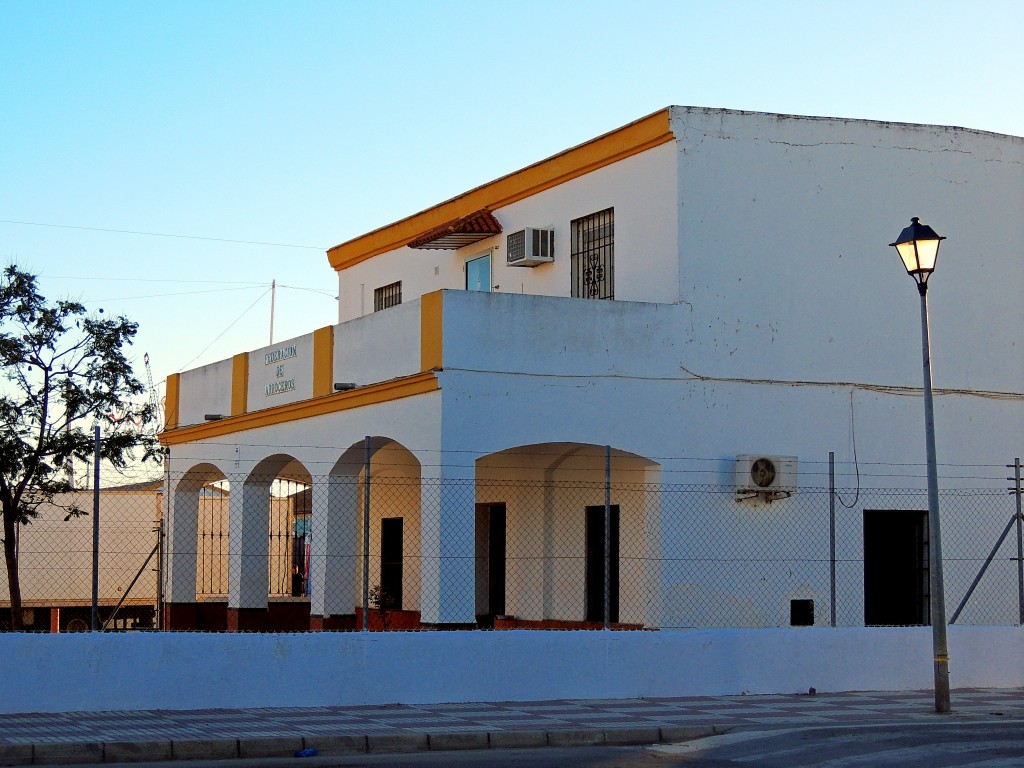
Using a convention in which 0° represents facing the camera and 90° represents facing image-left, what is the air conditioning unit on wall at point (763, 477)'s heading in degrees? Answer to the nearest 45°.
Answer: approximately 0°

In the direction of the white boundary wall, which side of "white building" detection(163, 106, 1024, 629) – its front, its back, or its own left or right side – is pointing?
front

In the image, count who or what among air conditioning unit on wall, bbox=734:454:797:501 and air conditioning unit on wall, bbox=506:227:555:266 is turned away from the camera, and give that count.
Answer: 0

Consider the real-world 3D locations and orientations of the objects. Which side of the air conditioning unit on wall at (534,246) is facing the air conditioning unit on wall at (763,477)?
left

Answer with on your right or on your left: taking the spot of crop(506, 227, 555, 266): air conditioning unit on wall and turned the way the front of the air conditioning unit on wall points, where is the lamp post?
on your left

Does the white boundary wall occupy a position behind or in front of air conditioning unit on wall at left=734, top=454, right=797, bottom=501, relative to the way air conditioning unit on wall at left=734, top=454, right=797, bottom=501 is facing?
in front

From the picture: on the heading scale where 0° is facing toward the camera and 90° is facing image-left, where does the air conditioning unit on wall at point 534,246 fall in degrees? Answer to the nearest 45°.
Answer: approximately 45°

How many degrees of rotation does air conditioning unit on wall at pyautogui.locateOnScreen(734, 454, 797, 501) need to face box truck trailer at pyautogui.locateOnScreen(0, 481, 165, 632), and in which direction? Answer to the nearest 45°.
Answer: approximately 135° to its right

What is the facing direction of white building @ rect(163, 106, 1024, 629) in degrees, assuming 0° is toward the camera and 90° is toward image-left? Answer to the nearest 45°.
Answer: approximately 45°
